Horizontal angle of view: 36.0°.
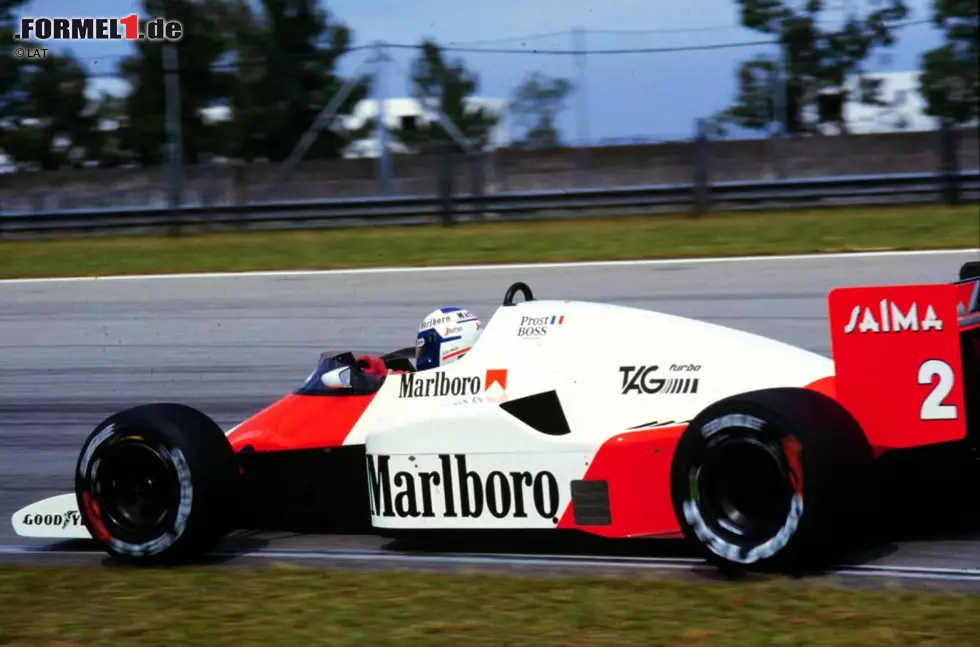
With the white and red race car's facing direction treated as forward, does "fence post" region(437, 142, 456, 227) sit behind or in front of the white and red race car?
in front

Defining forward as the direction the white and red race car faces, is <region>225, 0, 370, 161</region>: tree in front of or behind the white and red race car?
in front

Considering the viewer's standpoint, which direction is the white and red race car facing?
facing away from the viewer and to the left of the viewer

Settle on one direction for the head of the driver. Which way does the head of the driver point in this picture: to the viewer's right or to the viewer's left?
to the viewer's left

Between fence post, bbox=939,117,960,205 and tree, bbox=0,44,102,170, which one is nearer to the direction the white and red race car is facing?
the tree

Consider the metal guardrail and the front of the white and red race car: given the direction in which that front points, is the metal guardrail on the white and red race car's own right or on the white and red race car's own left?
on the white and red race car's own right

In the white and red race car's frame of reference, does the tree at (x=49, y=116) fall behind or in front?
in front

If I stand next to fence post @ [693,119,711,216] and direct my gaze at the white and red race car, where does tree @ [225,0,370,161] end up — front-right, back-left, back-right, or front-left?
back-right
